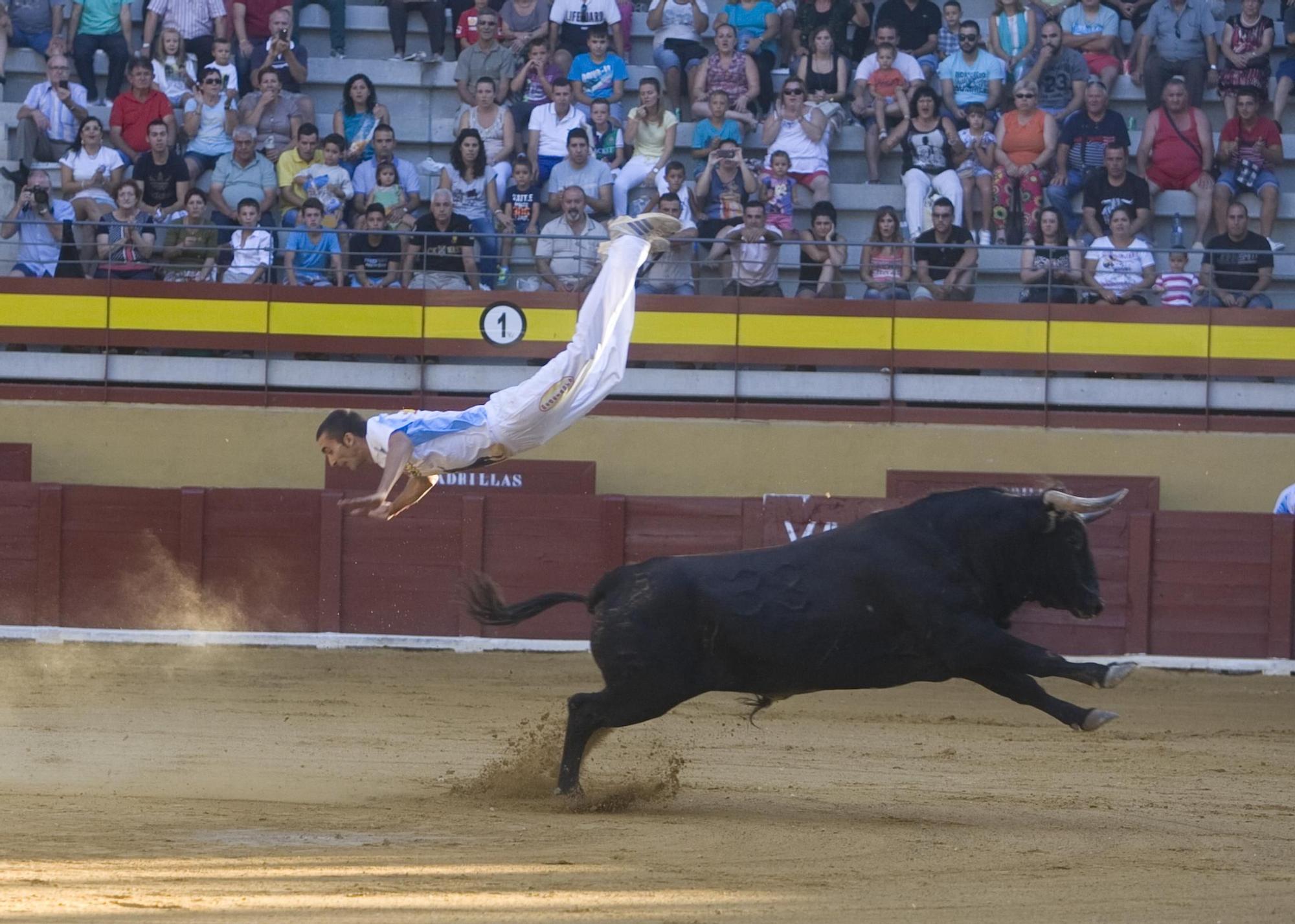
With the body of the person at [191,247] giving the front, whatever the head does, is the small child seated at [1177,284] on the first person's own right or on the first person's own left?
on the first person's own left

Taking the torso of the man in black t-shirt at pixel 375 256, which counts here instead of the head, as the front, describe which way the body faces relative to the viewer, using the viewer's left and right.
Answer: facing the viewer

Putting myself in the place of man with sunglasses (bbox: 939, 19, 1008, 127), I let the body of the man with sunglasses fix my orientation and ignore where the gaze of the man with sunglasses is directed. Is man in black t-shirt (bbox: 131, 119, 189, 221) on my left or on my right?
on my right

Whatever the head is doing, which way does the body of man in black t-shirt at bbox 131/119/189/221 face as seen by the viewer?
toward the camera

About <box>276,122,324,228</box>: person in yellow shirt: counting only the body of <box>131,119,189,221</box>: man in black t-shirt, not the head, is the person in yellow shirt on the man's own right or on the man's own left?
on the man's own left

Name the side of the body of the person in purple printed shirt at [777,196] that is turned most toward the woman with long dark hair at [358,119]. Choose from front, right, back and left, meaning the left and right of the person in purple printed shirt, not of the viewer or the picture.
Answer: right

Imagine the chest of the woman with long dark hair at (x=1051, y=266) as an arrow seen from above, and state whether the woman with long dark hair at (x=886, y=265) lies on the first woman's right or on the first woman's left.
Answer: on the first woman's right

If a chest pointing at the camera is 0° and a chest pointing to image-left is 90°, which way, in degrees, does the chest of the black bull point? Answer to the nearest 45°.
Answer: approximately 270°

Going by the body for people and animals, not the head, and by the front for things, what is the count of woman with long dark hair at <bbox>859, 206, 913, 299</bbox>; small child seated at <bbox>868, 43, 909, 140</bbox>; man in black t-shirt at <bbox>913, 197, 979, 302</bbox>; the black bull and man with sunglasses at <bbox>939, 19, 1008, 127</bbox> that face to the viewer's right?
1

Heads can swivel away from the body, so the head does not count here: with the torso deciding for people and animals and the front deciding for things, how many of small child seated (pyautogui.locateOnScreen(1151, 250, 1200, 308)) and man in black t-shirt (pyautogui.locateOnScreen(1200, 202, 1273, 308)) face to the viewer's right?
0

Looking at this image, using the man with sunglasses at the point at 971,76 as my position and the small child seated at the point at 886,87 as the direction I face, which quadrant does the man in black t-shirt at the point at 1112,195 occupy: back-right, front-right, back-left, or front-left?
back-left

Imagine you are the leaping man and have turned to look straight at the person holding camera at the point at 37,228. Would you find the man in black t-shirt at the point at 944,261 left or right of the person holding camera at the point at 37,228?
right

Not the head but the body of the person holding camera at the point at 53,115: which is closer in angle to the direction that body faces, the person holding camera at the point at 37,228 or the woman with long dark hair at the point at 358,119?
the person holding camera

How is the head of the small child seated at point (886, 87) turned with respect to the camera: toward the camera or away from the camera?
toward the camera
